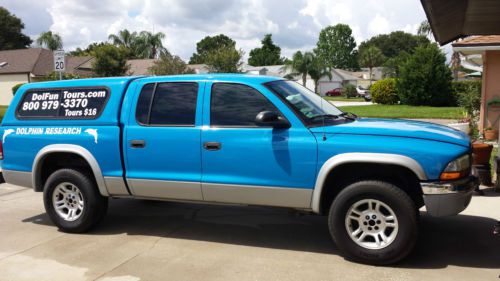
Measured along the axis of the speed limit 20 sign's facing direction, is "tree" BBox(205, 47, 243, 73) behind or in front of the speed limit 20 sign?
behind

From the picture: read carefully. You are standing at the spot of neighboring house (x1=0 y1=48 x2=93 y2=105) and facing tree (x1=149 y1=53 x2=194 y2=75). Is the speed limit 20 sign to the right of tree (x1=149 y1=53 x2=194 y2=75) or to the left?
right

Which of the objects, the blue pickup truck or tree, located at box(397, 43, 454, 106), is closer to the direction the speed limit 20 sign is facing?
the blue pickup truck

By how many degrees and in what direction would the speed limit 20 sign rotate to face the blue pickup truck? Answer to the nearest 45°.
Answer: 0° — it already faces it

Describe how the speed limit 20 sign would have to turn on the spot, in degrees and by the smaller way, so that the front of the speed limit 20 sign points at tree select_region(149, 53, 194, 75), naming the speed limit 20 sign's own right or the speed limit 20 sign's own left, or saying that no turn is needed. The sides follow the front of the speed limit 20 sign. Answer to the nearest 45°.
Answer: approximately 180°

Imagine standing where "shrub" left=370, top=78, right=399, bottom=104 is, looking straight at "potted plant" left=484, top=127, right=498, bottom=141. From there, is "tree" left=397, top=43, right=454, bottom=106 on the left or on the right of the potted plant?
left

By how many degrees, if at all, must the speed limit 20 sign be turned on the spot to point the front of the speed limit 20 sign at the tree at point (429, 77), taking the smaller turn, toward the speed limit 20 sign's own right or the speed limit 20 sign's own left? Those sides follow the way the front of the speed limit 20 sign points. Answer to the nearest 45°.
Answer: approximately 135° to the speed limit 20 sign's own left

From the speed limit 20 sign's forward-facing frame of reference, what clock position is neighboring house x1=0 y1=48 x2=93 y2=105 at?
The neighboring house is roughly at 6 o'clock from the speed limit 20 sign.

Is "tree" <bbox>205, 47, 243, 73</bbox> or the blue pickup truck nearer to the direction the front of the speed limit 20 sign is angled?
the blue pickup truck

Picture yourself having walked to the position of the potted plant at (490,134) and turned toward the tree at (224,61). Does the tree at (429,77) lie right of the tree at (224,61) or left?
right

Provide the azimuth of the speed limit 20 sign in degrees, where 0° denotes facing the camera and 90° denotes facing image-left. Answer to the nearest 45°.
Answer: approximately 0°

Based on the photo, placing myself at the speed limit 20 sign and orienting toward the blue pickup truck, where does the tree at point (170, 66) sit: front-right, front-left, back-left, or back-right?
back-left

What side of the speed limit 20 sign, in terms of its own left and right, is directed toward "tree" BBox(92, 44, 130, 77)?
back
